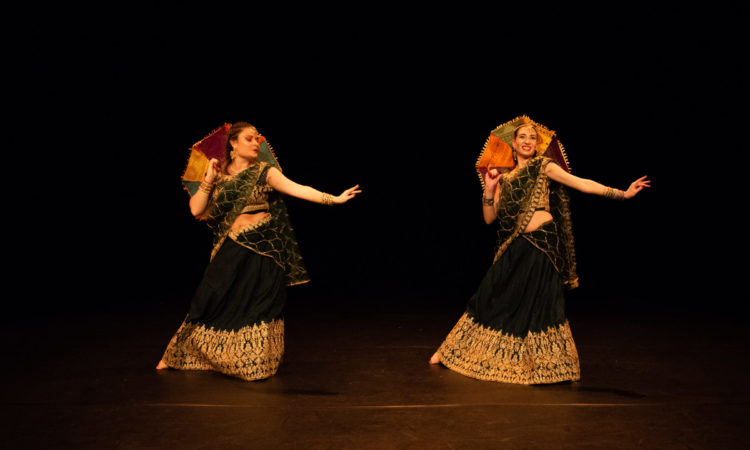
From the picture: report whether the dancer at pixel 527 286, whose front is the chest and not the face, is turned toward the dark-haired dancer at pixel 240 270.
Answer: no

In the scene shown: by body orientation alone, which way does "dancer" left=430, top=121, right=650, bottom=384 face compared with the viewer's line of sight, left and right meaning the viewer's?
facing the viewer

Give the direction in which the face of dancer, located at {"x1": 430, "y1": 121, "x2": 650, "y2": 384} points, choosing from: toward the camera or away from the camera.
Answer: toward the camera
